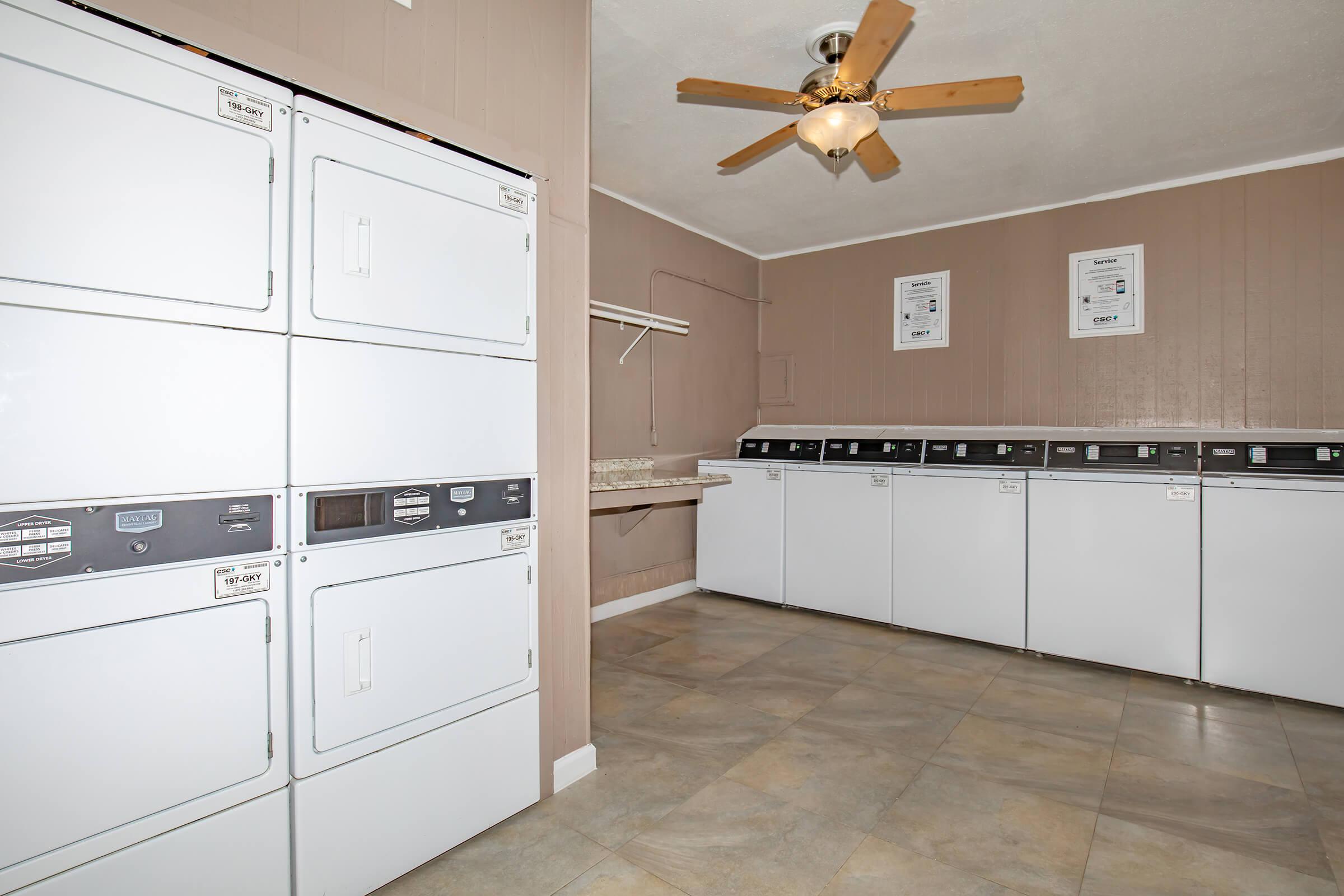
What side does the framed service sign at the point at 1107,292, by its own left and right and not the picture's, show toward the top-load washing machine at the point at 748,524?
right

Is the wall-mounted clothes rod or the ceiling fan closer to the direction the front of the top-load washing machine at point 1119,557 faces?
the ceiling fan

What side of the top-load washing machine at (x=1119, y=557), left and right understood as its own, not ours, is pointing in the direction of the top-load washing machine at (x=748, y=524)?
right

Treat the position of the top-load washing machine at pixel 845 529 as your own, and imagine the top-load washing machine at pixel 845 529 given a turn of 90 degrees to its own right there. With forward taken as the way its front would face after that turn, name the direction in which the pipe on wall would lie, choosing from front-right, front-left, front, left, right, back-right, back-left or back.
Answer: front-left

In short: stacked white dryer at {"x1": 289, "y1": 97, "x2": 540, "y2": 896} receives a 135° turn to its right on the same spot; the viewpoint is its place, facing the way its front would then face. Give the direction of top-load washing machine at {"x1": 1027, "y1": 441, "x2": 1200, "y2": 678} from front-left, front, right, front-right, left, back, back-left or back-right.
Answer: back

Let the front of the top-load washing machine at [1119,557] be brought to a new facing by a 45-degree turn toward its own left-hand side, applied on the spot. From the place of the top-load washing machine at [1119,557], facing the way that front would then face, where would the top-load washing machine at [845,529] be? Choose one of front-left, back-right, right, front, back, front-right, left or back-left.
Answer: back-right

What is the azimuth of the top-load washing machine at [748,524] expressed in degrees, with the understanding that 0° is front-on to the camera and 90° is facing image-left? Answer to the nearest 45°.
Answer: approximately 45°

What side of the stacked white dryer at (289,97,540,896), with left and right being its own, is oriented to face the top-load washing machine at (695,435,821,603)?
left

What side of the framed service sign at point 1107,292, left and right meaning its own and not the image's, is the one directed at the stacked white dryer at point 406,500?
front

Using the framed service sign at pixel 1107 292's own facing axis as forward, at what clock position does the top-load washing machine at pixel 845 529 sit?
The top-load washing machine is roughly at 2 o'clock from the framed service sign.

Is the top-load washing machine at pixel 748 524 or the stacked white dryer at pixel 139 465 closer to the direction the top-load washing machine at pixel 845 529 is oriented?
the stacked white dryer

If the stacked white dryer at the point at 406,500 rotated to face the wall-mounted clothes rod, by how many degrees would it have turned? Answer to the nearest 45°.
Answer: approximately 90° to its left
